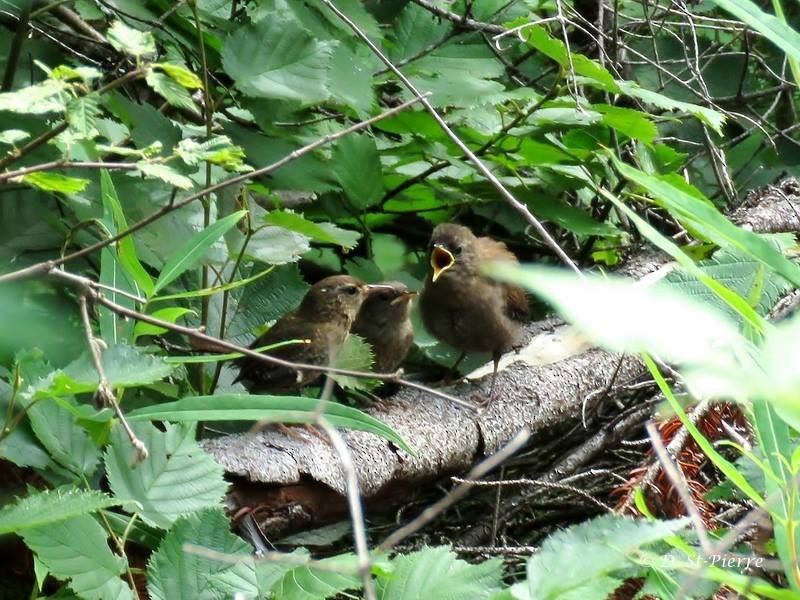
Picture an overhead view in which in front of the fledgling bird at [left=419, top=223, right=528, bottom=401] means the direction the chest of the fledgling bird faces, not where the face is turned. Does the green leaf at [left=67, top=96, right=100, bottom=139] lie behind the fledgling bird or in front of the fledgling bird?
in front

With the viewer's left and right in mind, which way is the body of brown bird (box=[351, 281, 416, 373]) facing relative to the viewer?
facing the viewer and to the right of the viewer

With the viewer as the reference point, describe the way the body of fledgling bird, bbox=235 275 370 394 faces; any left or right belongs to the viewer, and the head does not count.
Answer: facing to the right of the viewer

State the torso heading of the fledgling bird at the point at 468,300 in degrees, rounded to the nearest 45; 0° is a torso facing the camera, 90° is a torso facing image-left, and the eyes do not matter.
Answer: approximately 45°

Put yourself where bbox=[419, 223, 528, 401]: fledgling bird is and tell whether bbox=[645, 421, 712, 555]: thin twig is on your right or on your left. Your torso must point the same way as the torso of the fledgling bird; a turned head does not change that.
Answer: on your left

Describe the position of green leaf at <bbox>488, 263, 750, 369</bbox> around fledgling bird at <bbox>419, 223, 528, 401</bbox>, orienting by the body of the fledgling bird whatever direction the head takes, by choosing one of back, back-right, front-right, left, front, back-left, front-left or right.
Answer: front-left

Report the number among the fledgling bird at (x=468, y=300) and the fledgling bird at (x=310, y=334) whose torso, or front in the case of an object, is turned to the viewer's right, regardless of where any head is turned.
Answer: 1

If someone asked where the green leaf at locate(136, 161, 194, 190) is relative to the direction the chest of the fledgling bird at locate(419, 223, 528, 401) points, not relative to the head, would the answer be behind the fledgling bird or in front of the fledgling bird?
in front
